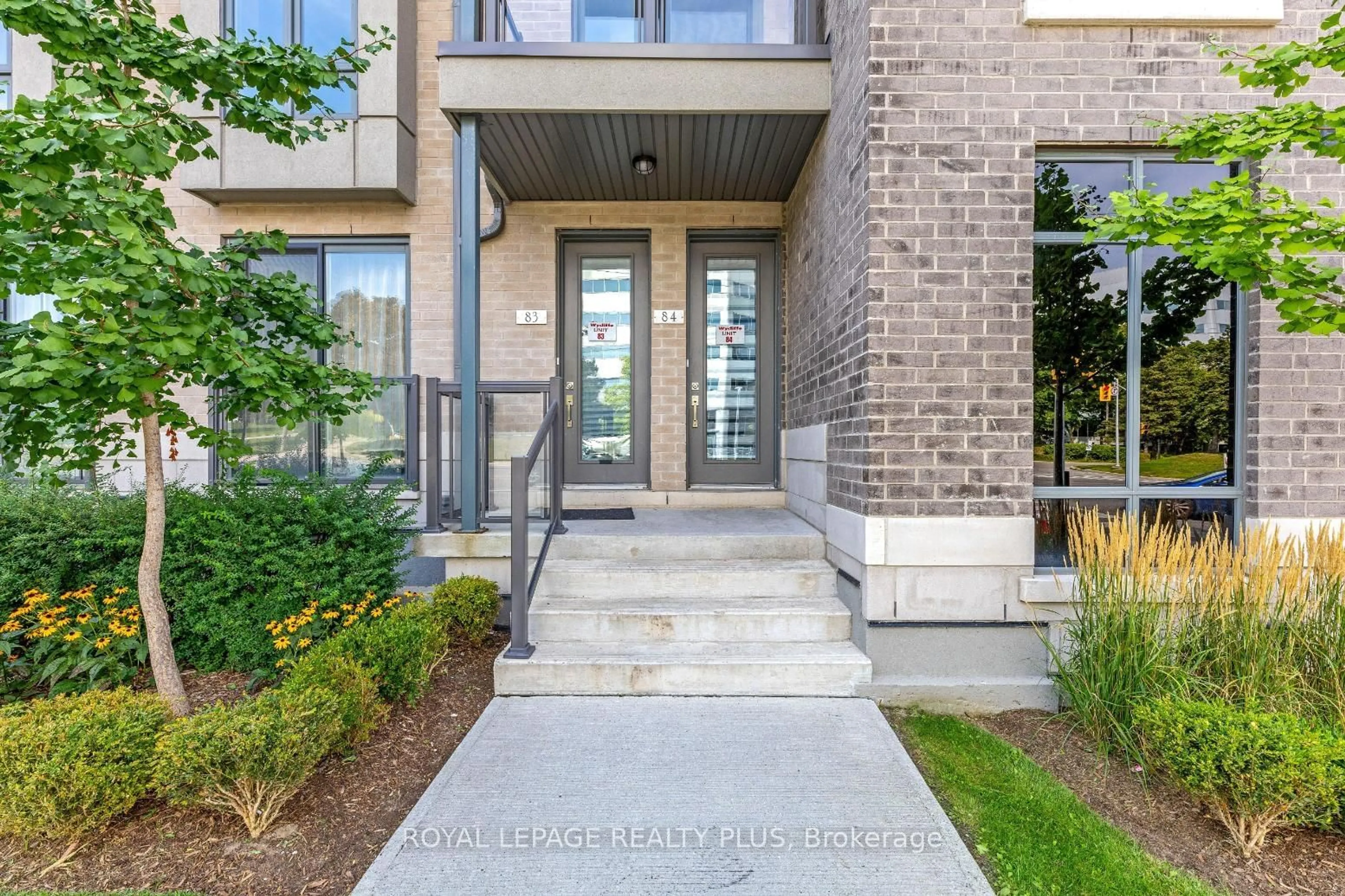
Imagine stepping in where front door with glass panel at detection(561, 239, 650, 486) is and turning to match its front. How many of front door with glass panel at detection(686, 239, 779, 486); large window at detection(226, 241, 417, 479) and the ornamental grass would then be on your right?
1

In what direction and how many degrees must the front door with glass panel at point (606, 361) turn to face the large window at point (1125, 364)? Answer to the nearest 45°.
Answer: approximately 45° to its left

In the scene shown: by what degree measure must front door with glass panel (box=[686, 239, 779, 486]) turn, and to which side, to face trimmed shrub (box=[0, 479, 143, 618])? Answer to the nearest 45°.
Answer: approximately 45° to its right

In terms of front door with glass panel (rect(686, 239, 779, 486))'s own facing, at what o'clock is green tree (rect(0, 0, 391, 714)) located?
The green tree is roughly at 1 o'clock from the front door with glass panel.

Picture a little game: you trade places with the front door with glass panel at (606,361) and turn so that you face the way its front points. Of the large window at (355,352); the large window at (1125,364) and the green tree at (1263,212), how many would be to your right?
1

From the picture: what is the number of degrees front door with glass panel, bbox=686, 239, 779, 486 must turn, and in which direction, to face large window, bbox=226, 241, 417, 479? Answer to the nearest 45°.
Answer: approximately 90° to its right

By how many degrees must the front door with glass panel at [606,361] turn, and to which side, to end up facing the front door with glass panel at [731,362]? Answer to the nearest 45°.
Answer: approximately 90° to its left

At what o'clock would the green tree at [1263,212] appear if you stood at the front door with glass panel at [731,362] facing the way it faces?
The green tree is roughly at 11 o'clock from the front door with glass panel.

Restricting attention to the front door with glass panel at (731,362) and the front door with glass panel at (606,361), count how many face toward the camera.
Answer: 2
